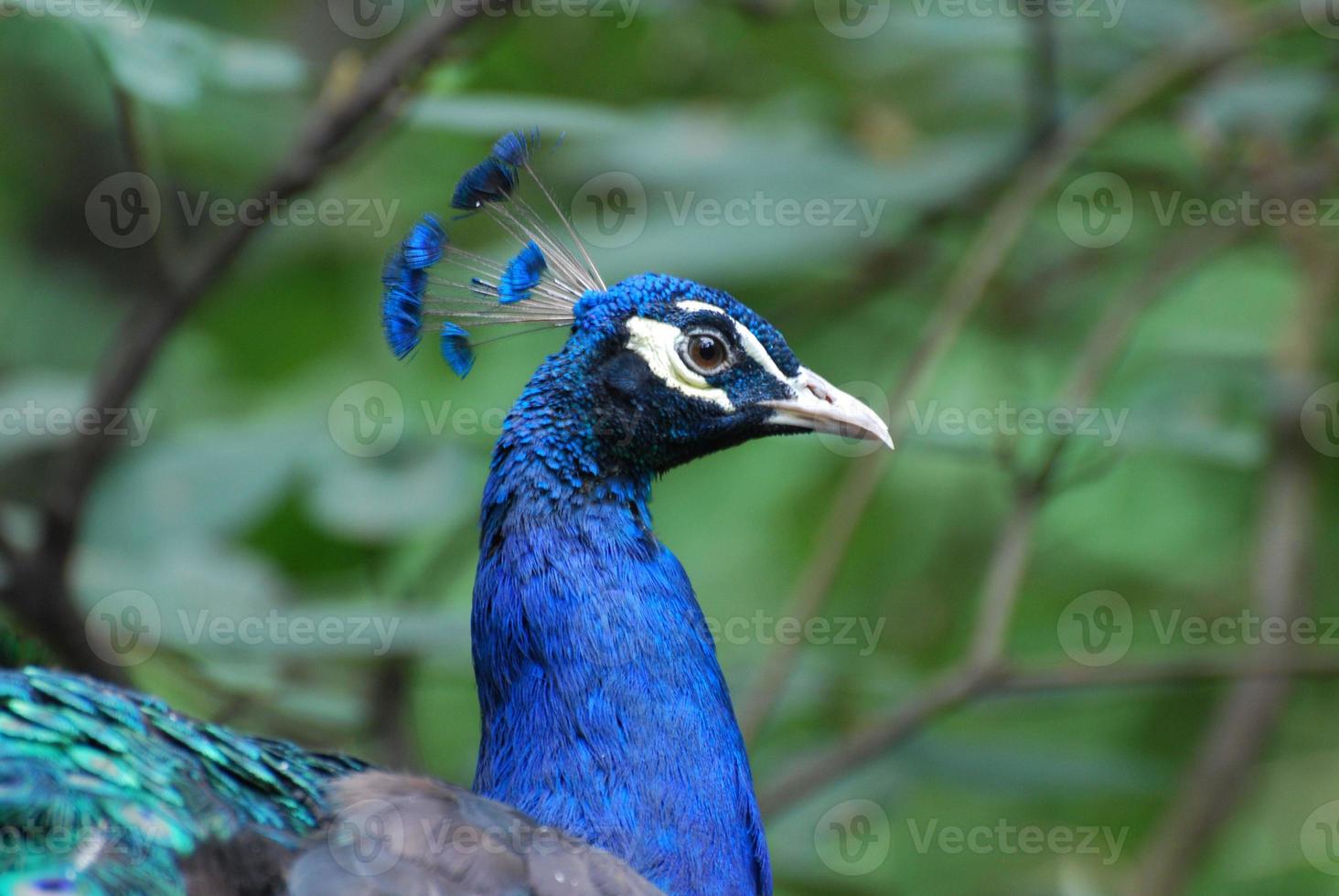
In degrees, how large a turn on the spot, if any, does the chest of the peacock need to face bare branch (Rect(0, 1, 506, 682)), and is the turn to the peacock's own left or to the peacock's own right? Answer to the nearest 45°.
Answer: approximately 135° to the peacock's own left

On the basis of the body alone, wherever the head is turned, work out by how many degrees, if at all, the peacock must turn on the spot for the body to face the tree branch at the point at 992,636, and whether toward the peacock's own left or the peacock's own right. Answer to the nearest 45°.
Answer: approximately 45° to the peacock's own left

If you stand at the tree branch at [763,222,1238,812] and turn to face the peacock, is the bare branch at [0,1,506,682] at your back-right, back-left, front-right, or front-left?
front-right

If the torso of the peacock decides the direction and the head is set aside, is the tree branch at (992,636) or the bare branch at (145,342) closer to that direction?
the tree branch

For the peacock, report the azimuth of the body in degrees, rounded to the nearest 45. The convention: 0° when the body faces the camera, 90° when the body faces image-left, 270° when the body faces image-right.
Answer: approximately 270°
